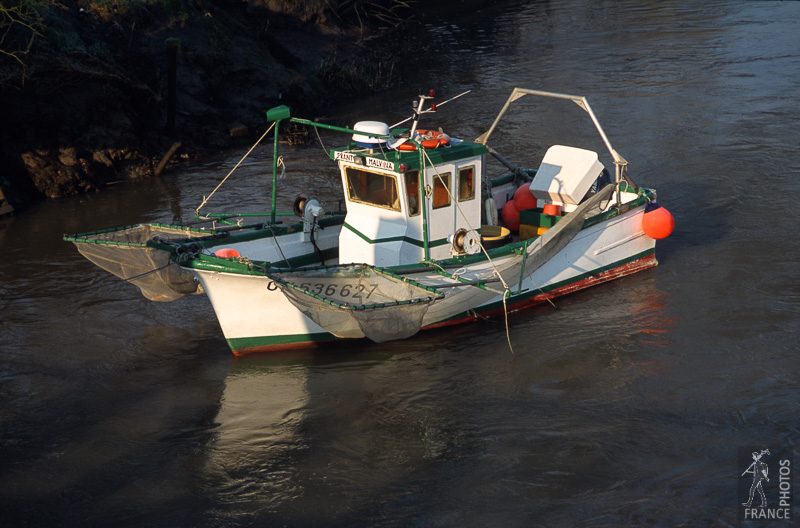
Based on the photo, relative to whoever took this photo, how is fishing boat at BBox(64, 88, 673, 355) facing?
facing the viewer and to the left of the viewer

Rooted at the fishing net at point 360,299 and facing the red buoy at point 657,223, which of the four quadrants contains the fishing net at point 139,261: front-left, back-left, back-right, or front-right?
back-left

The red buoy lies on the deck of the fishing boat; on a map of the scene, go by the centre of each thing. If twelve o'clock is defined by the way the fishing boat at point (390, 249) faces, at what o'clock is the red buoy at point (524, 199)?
The red buoy is roughly at 6 o'clock from the fishing boat.

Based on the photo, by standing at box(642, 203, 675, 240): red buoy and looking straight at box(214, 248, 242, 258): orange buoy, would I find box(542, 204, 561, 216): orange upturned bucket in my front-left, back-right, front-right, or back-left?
front-right

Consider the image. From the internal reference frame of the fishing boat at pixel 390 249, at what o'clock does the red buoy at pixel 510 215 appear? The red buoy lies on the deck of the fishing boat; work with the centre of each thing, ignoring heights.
The red buoy is roughly at 6 o'clock from the fishing boat.
